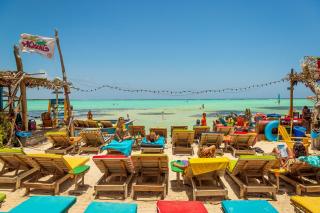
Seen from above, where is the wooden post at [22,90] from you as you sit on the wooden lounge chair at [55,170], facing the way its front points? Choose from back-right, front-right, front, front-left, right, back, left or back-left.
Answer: front-left

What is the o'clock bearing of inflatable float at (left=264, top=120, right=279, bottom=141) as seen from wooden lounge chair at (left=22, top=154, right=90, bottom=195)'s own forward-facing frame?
The inflatable float is roughly at 1 o'clock from the wooden lounge chair.

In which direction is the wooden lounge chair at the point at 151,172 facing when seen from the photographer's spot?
facing away from the viewer

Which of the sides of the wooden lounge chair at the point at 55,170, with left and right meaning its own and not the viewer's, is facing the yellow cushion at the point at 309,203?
right

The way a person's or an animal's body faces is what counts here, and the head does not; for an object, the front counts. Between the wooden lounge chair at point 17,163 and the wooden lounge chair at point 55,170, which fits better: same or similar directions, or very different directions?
same or similar directions

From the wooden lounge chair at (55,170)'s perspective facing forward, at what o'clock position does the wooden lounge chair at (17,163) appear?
the wooden lounge chair at (17,163) is roughly at 9 o'clock from the wooden lounge chair at (55,170).

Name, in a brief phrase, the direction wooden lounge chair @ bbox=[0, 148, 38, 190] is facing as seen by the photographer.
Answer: facing away from the viewer and to the right of the viewer

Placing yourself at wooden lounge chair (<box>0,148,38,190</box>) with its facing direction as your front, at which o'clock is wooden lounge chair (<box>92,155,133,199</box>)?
wooden lounge chair (<box>92,155,133,199</box>) is roughly at 3 o'clock from wooden lounge chair (<box>0,148,38,190</box>).

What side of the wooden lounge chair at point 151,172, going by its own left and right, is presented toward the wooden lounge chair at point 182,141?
front

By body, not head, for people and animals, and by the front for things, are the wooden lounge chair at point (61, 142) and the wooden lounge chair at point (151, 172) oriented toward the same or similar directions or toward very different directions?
same or similar directions

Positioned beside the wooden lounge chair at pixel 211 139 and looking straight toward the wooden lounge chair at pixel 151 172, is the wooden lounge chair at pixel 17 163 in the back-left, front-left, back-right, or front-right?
front-right

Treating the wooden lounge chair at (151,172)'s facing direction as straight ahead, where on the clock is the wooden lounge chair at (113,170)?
the wooden lounge chair at (113,170) is roughly at 9 o'clock from the wooden lounge chair at (151,172).

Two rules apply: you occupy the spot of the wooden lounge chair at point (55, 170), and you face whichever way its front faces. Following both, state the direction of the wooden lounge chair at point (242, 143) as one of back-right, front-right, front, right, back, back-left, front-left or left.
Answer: front-right

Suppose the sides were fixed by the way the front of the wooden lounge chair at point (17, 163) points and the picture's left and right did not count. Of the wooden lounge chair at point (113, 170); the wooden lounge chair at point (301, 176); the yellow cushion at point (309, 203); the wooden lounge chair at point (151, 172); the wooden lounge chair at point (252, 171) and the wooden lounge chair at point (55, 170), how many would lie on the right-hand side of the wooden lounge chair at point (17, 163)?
6

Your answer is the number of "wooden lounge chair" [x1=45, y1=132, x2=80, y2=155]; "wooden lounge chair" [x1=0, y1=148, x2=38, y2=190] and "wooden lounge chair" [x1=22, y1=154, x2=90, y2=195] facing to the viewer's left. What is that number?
0

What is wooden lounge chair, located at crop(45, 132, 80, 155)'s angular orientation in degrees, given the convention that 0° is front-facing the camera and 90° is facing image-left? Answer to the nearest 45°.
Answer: approximately 225°

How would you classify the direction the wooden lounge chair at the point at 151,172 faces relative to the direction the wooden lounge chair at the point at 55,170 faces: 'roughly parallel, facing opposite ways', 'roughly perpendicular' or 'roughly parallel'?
roughly parallel

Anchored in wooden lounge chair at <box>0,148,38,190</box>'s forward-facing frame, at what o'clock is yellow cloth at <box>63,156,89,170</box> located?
The yellow cloth is roughly at 2 o'clock from the wooden lounge chair.

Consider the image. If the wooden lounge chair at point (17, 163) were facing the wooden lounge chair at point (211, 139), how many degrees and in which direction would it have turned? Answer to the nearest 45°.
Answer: approximately 45° to its right

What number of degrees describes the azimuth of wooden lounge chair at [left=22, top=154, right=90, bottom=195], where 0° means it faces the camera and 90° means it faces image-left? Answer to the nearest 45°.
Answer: approximately 225°

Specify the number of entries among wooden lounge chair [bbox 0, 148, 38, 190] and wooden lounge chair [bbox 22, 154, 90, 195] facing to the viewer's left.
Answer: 0
